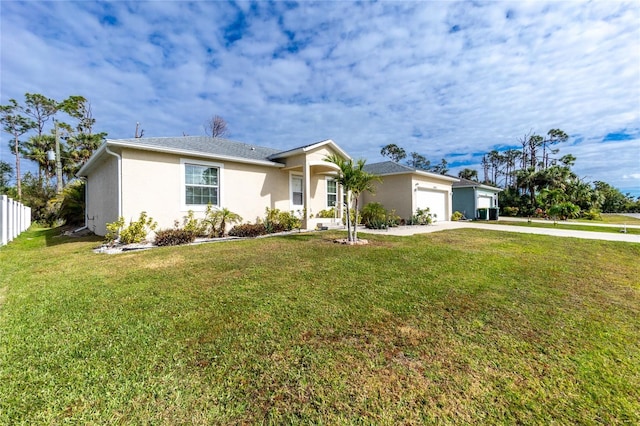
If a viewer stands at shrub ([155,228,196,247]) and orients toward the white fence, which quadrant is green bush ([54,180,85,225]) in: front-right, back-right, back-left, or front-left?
front-right

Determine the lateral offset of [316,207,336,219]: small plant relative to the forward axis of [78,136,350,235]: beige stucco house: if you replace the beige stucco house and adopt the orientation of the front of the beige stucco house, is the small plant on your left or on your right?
on your left

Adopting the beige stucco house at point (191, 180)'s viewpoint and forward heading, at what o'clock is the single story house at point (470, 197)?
The single story house is roughly at 10 o'clock from the beige stucco house.

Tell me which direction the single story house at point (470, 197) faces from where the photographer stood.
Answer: facing the viewer and to the right of the viewer

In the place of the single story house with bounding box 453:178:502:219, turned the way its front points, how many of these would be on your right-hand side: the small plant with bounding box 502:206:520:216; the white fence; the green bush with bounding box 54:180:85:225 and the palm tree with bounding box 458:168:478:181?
2

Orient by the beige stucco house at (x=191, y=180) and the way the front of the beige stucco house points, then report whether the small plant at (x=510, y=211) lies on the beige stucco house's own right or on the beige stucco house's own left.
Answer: on the beige stucco house's own left

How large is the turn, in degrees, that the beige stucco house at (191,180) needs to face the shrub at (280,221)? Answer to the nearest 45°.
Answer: approximately 45° to its left

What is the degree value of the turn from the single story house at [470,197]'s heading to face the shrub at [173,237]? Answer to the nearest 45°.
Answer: approximately 45° to its right

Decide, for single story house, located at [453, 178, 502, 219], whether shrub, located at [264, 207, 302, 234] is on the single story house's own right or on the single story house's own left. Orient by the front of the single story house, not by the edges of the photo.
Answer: on the single story house's own right

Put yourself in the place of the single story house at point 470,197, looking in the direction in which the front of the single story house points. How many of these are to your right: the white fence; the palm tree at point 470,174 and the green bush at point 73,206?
2

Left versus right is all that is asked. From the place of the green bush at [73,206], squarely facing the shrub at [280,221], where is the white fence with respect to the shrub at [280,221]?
right

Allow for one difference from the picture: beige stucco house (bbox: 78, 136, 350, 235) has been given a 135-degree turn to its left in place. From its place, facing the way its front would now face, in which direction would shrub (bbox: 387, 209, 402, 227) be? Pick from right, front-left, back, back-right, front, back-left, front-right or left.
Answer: right

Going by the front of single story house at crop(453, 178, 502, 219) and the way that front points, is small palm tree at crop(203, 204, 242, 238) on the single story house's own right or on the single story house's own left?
on the single story house's own right

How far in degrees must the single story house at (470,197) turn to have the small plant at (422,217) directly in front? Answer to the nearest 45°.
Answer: approximately 45° to its right

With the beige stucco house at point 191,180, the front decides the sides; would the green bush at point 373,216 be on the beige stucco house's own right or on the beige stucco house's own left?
on the beige stucco house's own left

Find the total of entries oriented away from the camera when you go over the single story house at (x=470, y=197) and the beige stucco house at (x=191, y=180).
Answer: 0

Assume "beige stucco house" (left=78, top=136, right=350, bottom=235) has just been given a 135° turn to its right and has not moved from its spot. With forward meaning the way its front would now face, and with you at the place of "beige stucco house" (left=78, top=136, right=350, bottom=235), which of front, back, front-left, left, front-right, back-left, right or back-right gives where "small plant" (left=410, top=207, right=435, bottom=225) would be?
back
